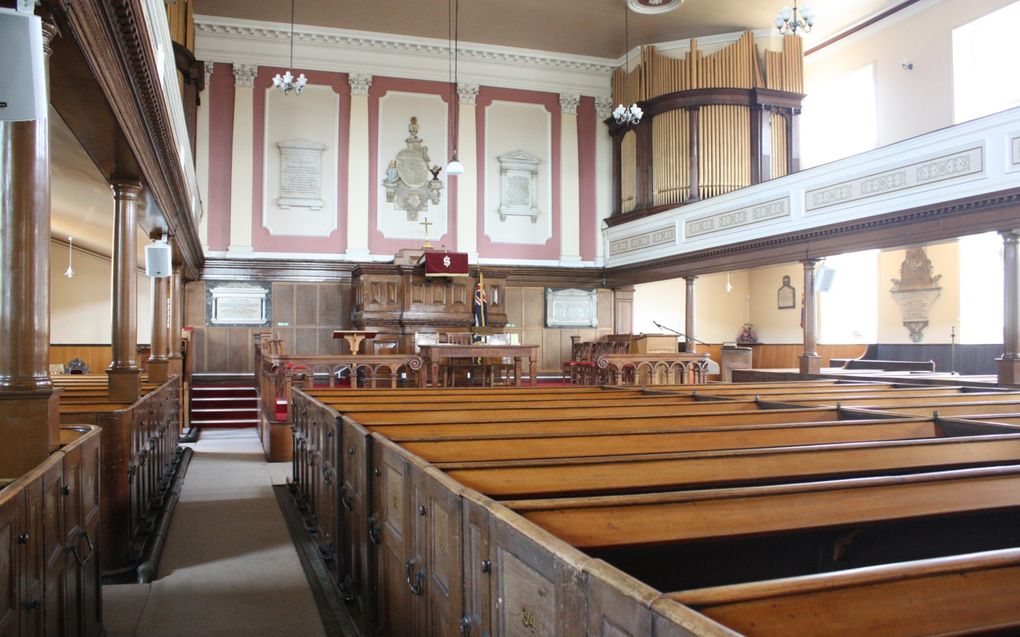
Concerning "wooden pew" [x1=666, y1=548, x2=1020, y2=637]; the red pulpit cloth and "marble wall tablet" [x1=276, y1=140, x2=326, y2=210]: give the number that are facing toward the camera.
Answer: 2

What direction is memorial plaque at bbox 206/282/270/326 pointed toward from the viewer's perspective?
toward the camera

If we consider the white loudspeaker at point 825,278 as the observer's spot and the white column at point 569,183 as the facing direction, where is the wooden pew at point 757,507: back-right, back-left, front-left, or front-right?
back-left

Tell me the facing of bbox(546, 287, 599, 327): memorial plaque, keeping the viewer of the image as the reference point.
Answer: facing the viewer

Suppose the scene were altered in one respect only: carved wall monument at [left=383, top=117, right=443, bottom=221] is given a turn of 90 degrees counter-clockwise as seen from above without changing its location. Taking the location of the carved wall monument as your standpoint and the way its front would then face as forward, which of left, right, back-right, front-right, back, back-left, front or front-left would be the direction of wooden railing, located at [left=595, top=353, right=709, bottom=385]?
front-right

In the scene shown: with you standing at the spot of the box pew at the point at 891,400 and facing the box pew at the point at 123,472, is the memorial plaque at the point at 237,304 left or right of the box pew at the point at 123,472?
right

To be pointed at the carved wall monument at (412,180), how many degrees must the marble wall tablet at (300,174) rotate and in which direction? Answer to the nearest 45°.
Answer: approximately 90° to its left

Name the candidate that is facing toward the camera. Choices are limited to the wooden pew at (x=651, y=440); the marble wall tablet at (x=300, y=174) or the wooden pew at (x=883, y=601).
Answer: the marble wall tablet

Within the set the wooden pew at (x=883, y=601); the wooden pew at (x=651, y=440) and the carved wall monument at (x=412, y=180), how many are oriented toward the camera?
1

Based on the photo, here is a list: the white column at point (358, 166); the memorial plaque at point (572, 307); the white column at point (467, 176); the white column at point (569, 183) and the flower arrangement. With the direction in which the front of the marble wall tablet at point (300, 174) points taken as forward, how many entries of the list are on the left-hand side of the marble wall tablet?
5

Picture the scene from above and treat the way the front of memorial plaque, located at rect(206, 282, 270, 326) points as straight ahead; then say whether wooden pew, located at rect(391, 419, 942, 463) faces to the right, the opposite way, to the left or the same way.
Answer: the opposite way

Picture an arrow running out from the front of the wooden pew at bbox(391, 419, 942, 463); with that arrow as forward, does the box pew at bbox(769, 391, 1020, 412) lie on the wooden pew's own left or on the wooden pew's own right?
on the wooden pew's own right

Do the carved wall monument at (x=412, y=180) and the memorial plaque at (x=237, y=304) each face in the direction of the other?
no

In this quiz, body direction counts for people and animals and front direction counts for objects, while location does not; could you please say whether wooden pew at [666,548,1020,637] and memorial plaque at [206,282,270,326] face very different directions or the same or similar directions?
very different directions

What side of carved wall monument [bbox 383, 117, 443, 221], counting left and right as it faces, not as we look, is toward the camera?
front

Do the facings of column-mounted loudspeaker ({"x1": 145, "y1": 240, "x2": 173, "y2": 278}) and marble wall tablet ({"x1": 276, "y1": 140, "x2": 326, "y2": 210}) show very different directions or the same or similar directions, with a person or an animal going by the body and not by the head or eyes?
same or similar directions

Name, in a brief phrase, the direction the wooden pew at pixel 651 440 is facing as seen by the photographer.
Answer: facing away from the viewer and to the left of the viewer

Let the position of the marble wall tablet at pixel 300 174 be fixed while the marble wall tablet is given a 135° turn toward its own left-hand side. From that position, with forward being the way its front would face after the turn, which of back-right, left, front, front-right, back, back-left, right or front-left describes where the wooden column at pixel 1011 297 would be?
right

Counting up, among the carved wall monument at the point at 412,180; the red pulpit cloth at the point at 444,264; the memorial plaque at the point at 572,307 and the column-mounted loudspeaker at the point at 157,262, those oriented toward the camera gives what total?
4

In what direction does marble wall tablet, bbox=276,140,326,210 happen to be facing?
toward the camera
